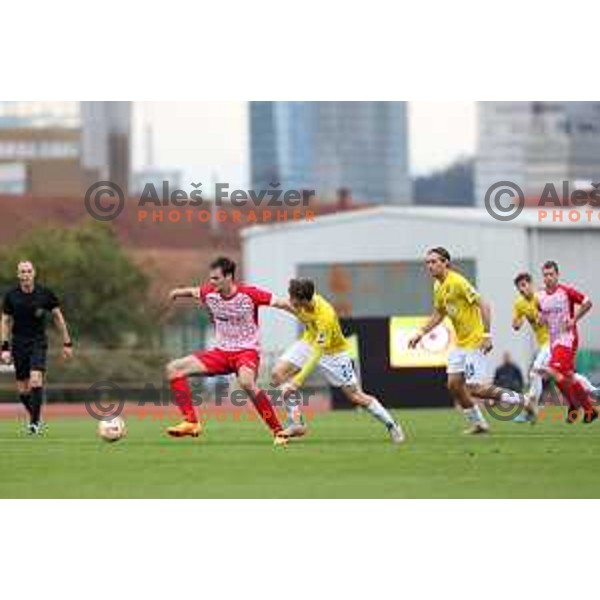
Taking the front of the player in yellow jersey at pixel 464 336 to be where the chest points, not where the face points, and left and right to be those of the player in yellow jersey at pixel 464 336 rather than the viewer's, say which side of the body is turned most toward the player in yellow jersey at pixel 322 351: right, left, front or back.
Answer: front

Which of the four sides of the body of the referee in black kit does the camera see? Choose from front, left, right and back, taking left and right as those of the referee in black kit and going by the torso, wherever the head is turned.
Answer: front

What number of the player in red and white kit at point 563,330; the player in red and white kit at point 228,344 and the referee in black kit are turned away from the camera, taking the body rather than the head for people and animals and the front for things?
0

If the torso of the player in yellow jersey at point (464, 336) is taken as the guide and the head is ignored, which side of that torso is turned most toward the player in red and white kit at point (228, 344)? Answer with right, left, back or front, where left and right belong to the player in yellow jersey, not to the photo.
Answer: front

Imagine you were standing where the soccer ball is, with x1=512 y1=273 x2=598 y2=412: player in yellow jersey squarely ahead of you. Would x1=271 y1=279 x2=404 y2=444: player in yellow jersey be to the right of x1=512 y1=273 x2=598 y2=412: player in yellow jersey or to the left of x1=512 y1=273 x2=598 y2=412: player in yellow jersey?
right

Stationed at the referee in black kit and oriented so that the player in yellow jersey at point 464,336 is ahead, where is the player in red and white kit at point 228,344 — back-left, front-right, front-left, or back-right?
front-right

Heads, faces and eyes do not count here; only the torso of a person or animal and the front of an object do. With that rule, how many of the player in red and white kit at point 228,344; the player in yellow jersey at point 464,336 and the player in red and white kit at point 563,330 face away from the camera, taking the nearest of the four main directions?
0

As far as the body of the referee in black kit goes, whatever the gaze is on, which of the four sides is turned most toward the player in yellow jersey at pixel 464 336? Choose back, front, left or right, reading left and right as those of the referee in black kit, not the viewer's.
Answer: left

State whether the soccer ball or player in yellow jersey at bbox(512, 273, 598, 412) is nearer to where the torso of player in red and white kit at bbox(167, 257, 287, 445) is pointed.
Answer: the soccer ball

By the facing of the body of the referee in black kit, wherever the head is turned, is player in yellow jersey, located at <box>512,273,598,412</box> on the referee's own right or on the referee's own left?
on the referee's own left

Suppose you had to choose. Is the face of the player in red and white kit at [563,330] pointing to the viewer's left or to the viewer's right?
to the viewer's left

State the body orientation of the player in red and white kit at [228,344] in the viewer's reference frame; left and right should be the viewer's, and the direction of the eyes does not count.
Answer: facing the viewer and to the left of the viewer

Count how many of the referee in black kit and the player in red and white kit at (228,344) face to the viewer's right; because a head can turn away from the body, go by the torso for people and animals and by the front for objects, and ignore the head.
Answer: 0

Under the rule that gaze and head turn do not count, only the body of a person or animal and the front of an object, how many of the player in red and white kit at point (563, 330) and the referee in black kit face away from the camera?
0

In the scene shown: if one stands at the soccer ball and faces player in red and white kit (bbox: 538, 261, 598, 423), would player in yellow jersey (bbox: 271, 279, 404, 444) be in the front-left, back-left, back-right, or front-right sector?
front-right

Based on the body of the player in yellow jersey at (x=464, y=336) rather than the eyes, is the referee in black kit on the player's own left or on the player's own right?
on the player's own right

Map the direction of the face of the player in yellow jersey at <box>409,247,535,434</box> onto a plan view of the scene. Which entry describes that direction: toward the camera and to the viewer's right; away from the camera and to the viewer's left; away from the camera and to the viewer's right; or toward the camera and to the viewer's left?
toward the camera and to the viewer's left
